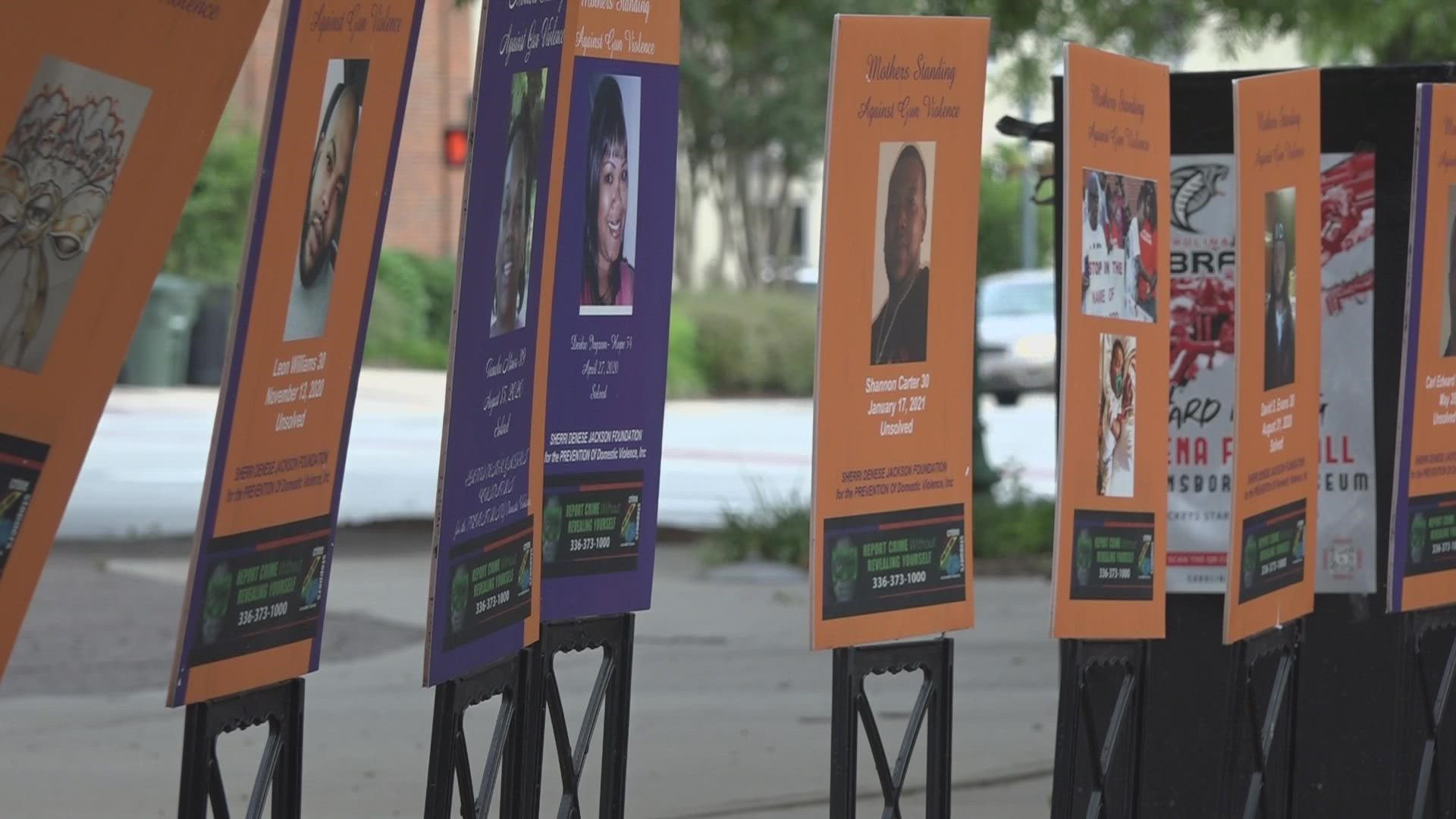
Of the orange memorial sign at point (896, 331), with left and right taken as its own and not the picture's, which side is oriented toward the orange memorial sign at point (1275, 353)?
left

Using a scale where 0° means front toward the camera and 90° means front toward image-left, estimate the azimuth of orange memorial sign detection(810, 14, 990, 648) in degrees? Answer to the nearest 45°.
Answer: approximately 315°

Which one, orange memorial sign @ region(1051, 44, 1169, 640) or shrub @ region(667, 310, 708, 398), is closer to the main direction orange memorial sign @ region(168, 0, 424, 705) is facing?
the orange memorial sign

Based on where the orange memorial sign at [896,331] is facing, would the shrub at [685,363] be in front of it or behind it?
behind

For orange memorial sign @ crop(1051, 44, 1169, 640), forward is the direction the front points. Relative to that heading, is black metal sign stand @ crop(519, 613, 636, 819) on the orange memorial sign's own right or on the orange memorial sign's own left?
on the orange memorial sign's own right

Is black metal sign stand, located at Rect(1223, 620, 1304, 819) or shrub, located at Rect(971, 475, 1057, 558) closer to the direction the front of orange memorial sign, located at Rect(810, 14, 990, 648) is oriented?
the black metal sign stand
